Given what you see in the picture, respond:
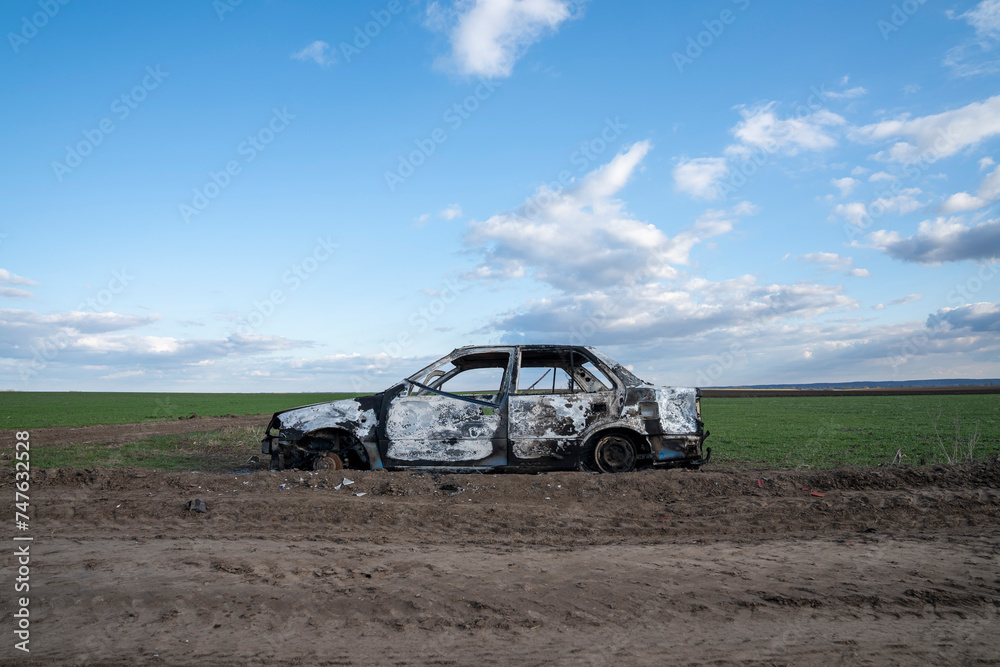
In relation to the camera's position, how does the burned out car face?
facing to the left of the viewer
